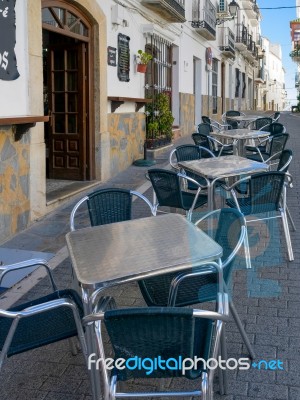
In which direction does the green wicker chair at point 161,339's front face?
away from the camera

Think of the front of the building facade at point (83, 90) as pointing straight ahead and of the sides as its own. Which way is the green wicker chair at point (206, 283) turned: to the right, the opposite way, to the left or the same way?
to the right

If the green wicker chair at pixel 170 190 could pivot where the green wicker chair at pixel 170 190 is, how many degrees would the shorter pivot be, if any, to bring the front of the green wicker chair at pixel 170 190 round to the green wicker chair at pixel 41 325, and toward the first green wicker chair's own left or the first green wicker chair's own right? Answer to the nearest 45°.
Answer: approximately 135° to the first green wicker chair's own right

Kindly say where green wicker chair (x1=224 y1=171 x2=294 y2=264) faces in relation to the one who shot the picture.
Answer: facing away from the viewer and to the left of the viewer

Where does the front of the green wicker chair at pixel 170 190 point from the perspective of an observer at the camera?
facing away from the viewer and to the right of the viewer

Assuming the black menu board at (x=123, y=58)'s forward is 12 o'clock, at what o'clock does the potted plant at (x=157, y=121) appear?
The potted plant is roughly at 8 o'clock from the black menu board.

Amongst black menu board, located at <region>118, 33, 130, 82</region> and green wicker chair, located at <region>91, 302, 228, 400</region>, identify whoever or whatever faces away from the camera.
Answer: the green wicker chair

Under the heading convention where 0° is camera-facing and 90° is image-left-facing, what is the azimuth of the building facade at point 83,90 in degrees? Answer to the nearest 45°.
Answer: approximately 315°

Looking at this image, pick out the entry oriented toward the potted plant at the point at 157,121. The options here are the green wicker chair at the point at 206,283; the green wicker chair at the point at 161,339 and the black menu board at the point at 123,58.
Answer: the green wicker chair at the point at 161,339
